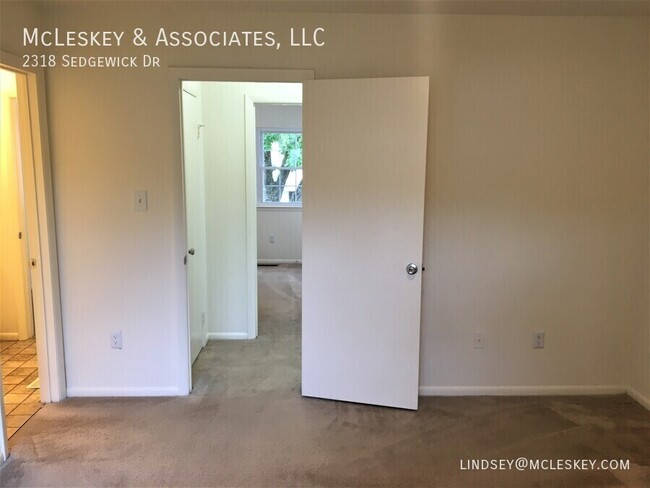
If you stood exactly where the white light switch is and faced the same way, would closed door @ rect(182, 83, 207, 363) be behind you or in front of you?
behind

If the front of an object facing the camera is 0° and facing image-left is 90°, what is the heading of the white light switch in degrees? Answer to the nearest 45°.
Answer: approximately 0°

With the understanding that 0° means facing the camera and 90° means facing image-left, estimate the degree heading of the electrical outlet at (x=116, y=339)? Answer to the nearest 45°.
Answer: approximately 0°

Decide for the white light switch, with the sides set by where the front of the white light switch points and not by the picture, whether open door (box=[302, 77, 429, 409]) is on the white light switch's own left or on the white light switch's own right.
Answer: on the white light switch's own left

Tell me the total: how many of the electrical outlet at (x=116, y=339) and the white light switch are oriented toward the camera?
2

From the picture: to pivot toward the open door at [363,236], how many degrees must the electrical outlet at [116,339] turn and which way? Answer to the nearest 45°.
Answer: approximately 45° to its left
